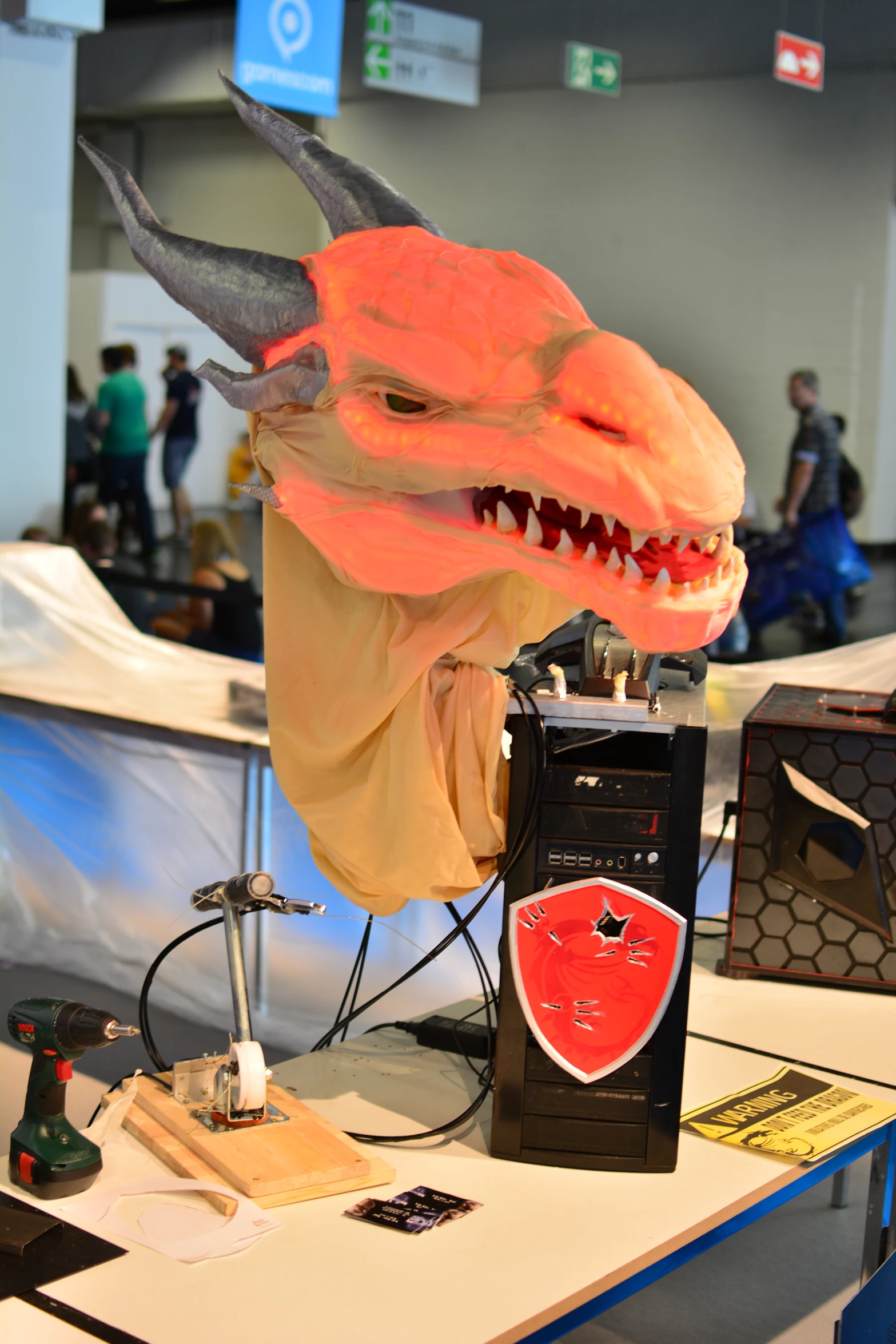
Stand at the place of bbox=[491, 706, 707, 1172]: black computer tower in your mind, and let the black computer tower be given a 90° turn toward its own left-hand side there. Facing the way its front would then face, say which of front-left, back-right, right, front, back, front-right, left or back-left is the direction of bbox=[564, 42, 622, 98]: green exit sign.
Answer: left

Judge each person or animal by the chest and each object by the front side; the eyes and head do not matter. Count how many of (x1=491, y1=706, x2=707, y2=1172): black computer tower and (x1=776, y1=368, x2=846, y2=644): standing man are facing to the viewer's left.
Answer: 1

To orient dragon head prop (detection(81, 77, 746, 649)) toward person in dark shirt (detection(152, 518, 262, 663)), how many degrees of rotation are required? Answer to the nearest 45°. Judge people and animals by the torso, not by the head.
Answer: approximately 135° to its left

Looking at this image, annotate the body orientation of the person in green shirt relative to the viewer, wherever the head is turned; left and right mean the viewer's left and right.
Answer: facing away from the viewer and to the left of the viewer

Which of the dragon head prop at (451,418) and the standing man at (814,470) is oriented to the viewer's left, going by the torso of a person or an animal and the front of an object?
the standing man

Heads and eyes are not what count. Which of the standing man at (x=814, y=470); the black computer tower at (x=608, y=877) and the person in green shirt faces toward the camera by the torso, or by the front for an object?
the black computer tower

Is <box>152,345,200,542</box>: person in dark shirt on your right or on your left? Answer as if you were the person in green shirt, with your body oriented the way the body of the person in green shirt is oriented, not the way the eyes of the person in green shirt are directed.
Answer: on your right

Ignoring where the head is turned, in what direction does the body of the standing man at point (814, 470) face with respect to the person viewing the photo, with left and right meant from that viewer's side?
facing to the left of the viewer

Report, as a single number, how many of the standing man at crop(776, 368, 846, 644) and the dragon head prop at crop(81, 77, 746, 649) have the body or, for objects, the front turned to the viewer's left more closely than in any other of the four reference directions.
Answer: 1

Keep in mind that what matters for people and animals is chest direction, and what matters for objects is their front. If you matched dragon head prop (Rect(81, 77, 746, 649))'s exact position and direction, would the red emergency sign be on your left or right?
on your left
